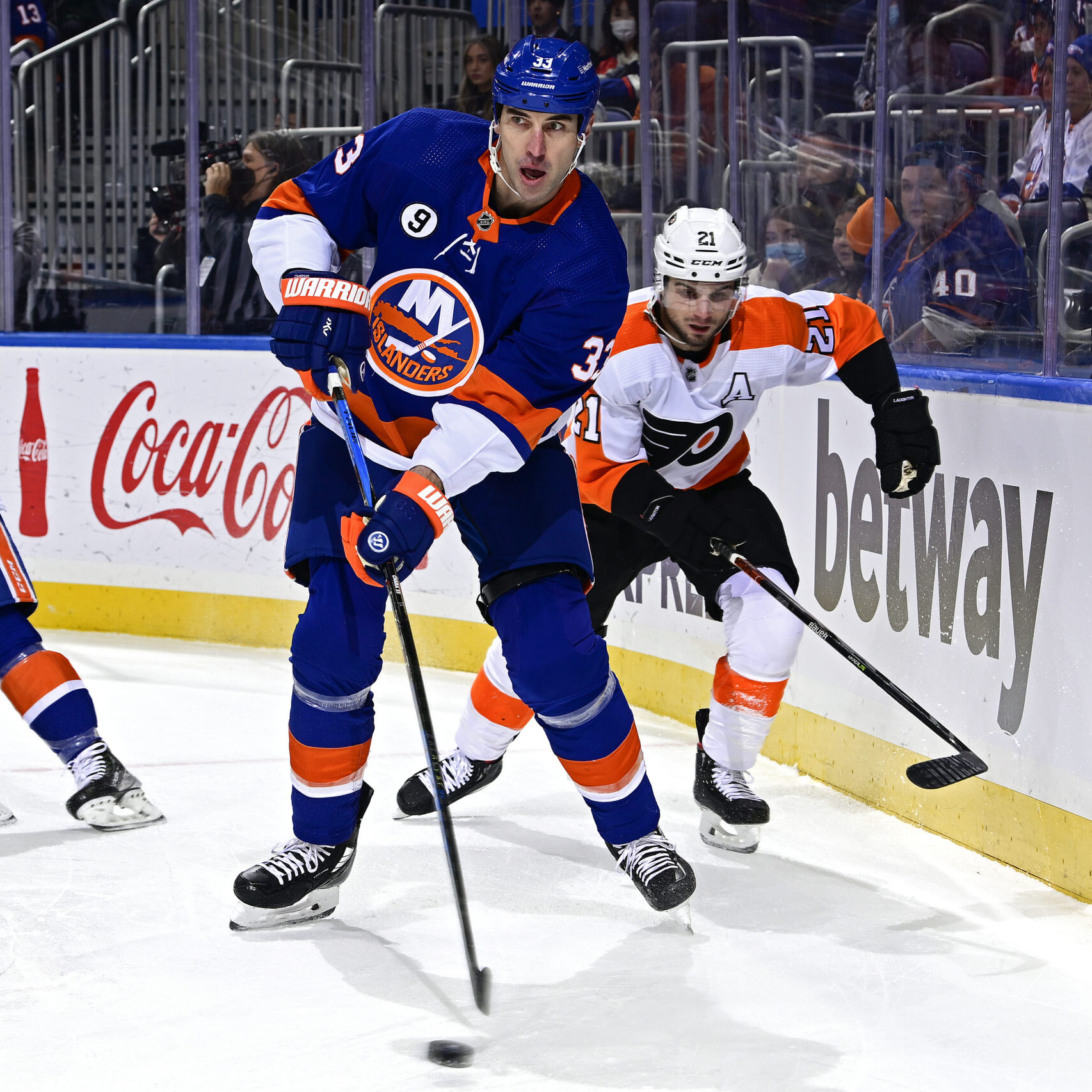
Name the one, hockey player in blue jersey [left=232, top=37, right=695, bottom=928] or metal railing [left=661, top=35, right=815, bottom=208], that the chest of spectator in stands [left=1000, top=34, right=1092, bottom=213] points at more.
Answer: the hockey player in blue jersey

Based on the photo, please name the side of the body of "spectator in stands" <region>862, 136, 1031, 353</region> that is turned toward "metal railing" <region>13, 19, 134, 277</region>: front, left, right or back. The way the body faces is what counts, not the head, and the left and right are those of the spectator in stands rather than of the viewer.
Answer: right

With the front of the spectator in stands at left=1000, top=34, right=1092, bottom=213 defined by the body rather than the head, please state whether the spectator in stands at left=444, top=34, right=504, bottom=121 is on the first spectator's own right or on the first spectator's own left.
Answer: on the first spectator's own right

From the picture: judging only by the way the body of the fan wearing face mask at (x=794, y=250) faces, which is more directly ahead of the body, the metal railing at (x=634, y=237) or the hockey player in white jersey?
the hockey player in white jersey

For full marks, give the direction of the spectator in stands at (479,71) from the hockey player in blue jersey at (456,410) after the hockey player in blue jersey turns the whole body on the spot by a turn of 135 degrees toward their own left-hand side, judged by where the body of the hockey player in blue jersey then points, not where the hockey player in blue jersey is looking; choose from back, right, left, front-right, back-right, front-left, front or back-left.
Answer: front-left

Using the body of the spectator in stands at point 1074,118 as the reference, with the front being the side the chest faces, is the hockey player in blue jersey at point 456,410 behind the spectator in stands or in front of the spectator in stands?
in front
